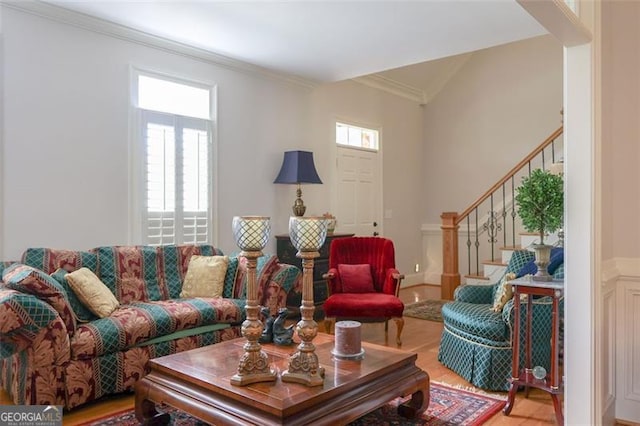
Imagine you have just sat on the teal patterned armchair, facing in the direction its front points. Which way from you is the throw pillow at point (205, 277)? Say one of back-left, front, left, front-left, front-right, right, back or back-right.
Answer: front-right

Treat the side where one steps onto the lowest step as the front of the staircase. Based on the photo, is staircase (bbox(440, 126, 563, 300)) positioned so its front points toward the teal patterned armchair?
no

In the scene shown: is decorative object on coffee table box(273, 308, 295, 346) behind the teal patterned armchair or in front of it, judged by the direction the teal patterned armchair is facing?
in front

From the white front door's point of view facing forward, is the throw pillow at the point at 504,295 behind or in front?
in front

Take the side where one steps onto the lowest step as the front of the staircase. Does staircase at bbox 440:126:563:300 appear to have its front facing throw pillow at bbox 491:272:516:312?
no

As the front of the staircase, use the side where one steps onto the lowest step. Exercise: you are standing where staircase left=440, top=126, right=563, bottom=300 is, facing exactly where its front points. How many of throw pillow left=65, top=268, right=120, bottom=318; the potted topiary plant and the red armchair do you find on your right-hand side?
0

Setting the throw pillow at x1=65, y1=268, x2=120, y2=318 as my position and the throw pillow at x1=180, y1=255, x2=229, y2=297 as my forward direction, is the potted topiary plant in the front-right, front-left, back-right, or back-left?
front-right

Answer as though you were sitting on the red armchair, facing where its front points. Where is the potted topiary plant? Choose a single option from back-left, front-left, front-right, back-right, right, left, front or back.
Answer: front-left

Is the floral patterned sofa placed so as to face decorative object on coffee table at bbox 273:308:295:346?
yes

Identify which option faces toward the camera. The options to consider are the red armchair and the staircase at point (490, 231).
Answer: the red armchair

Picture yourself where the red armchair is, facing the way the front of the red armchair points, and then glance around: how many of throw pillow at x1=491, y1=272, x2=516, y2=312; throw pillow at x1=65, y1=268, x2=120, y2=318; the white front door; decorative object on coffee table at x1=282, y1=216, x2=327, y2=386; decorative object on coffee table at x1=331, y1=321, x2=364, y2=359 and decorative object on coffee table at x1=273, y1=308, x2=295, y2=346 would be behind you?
1

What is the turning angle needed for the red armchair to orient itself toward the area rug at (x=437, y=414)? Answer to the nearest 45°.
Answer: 0° — it already faces it

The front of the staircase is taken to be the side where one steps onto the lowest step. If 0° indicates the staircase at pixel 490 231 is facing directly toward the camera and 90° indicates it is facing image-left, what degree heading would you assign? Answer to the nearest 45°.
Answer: approximately 90°

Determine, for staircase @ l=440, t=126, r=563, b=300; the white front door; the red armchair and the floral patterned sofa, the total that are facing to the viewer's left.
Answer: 1

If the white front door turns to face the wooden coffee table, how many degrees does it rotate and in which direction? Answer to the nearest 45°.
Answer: approximately 45° to its right

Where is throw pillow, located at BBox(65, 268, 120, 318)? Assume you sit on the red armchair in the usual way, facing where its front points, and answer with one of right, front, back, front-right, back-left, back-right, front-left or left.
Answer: front-right

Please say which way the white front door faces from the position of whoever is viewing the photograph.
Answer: facing the viewer and to the right of the viewer

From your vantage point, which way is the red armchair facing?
toward the camera
